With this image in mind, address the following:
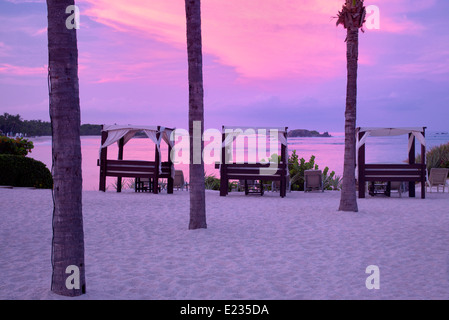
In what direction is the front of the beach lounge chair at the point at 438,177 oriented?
away from the camera

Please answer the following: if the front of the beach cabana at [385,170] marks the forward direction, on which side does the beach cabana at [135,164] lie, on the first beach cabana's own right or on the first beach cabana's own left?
on the first beach cabana's own left

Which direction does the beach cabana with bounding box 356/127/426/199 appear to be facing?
away from the camera

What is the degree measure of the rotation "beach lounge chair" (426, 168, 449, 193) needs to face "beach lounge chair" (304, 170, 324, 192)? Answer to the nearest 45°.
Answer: approximately 90° to its left

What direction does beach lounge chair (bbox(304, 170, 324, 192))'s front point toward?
away from the camera

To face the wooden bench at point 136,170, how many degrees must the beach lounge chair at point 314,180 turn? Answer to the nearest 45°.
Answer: approximately 90° to its left

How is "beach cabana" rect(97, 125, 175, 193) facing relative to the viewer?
away from the camera
